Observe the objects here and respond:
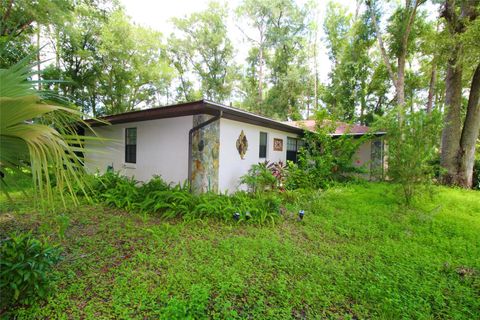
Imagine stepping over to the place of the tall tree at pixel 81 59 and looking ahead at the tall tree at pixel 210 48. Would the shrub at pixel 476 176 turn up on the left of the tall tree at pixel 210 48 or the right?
right

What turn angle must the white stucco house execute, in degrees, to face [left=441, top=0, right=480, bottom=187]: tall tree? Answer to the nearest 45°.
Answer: approximately 45° to its left

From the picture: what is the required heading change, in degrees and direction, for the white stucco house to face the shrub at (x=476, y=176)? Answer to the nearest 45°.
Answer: approximately 45° to its left

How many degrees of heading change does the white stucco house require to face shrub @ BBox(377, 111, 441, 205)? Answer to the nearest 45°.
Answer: approximately 45° to its left

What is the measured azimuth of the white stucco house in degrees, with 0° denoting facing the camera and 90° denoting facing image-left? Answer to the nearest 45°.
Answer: approximately 315°

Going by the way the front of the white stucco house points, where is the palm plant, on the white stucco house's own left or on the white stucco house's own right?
on the white stucco house's own right

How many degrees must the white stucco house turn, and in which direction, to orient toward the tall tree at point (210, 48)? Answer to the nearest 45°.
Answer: approximately 135° to its left

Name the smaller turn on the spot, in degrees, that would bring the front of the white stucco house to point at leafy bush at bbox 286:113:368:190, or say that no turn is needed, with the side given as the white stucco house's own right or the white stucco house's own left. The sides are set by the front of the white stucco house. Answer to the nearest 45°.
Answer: approximately 45° to the white stucco house's own left

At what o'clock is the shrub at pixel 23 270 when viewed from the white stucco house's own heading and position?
The shrub is roughly at 2 o'clock from the white stucco house.
